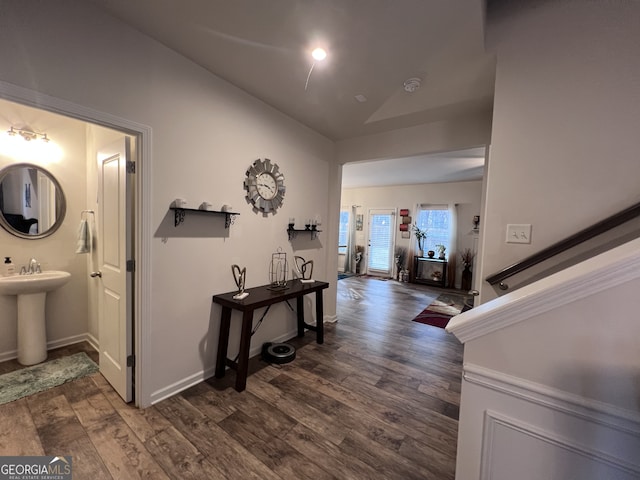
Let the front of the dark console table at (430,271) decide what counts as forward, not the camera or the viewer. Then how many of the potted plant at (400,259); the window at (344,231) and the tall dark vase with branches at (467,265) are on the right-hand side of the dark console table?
2

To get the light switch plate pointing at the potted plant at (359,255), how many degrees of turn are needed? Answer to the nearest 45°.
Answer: approximately 135° to its right

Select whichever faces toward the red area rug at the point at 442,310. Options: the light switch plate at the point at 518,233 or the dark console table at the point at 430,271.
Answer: the dark console table

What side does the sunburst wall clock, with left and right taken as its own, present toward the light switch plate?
front

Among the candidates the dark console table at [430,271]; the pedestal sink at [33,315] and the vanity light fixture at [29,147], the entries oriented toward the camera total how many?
3

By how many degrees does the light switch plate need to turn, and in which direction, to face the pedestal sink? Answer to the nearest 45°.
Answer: approximately 45° to its right

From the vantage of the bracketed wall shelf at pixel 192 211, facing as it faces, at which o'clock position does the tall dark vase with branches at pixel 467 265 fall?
The tall dark vase with branches is roughly at 10 o'clock from the bracketed wall shelf.

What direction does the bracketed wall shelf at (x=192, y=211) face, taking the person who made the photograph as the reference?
facing the viewer and to the right of the viewer

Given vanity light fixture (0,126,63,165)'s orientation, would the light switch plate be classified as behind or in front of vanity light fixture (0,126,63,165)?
in front

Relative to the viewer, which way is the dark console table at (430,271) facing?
toward the camera

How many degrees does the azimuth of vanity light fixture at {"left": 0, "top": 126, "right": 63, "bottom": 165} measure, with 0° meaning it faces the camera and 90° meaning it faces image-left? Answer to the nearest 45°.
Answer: approximately 0°

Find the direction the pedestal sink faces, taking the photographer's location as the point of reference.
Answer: facing the viewer

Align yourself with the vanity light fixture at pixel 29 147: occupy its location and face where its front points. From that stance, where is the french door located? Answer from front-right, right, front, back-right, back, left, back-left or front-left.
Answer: left

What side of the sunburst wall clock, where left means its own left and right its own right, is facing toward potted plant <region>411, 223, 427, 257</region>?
left
